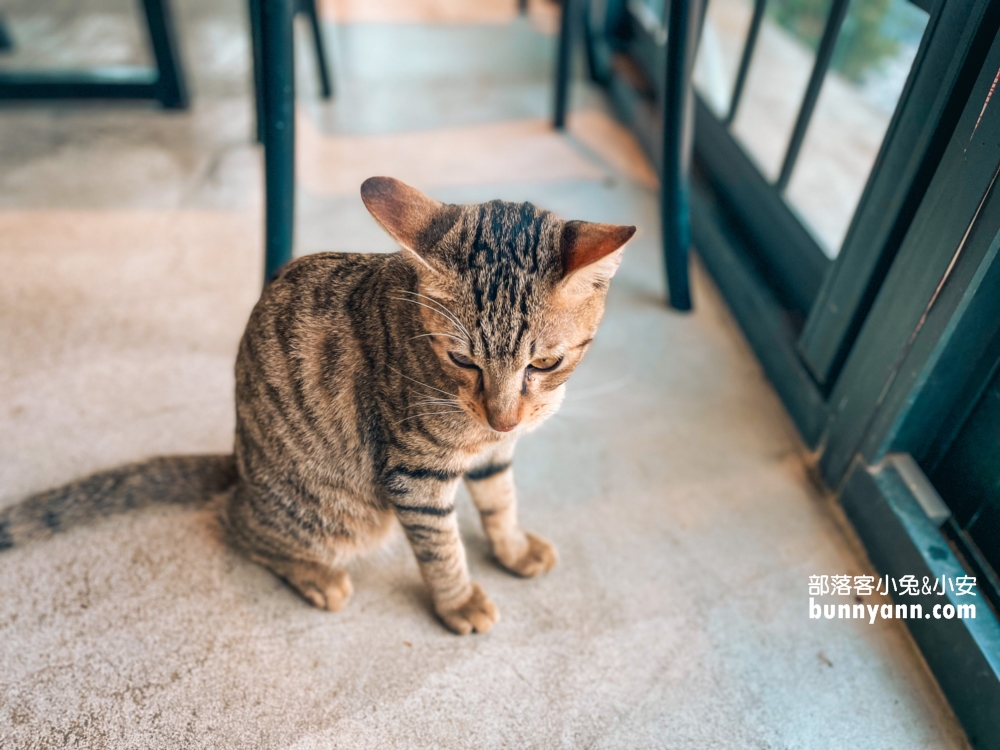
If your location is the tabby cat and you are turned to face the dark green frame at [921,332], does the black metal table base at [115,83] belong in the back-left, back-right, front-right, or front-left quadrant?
back-left

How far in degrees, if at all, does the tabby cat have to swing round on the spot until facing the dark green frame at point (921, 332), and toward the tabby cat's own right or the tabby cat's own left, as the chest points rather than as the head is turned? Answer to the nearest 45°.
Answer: approximately 45° to the tabby cat's own left

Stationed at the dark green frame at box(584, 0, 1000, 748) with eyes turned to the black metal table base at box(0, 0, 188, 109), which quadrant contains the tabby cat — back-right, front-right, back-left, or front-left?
front-left

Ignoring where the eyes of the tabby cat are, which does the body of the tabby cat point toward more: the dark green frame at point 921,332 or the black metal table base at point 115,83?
the dark green frame

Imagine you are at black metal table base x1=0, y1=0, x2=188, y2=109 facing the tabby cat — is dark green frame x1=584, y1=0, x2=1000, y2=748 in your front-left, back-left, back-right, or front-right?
front-left

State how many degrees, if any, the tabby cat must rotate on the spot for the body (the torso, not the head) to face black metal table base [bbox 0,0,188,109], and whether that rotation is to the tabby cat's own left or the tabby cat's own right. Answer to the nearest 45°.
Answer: approximately 135° to the tabby cat's own left
